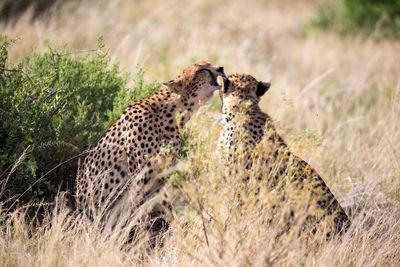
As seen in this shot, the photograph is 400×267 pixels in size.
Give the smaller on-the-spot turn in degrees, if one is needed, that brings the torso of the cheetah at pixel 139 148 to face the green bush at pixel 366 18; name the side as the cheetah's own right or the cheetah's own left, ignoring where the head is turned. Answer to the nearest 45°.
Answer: approximately 45° to the cheetah's own left

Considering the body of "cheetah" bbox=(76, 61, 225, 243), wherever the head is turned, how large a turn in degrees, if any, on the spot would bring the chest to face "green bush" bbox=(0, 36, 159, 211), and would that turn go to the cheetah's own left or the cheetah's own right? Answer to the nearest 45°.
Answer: approximately 135° to the cheetah's own left

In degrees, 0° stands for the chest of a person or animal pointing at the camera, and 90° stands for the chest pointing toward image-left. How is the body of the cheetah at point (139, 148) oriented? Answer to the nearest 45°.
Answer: approximately 270°
